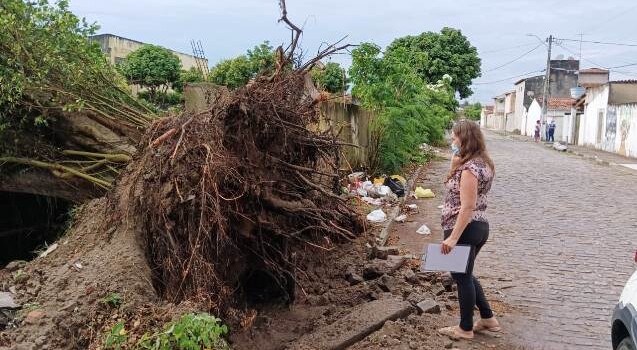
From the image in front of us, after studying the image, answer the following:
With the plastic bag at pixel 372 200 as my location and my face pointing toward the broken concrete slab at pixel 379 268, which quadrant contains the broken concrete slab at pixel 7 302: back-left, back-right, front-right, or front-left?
front-right

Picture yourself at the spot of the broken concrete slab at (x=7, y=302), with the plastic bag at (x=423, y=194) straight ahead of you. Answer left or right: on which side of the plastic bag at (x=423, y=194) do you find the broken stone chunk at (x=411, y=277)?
right

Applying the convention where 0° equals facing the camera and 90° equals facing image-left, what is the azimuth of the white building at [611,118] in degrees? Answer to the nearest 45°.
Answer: approximately 45°

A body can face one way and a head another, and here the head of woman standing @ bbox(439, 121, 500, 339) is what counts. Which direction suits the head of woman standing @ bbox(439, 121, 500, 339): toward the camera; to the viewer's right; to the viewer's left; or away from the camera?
to the viewer's left

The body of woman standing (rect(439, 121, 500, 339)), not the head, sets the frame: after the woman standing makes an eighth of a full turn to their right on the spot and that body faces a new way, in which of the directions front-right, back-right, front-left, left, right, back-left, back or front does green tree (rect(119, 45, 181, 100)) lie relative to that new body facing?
front

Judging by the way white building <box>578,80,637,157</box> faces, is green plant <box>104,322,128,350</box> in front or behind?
in front

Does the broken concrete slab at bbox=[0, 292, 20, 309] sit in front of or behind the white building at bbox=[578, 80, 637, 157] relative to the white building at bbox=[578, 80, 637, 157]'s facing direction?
in front

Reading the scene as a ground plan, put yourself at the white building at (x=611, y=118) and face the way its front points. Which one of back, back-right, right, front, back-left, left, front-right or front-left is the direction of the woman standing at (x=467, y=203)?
front-left

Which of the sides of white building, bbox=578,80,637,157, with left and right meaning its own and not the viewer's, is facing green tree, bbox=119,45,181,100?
front

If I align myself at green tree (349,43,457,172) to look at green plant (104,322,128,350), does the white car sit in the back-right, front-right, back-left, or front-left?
front-left

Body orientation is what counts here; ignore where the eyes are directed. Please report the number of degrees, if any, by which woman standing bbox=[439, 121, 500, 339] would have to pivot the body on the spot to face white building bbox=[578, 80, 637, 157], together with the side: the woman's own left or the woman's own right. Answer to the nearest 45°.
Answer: approximately 90° to the woman's own right

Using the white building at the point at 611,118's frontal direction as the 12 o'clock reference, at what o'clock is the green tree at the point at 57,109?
The green tree is roughly at 11 o'clock from the white building.

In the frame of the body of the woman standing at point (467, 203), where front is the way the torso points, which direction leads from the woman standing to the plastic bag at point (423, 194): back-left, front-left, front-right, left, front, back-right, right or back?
right

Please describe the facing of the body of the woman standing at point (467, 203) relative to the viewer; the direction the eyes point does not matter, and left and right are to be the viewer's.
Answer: facing to the left of the viewer
